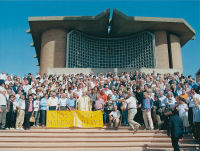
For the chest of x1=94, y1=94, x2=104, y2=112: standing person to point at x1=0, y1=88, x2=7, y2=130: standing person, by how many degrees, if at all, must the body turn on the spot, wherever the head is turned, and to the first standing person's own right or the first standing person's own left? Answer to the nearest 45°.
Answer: approximately 90° to the first standing person's own right

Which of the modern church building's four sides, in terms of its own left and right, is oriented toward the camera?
front

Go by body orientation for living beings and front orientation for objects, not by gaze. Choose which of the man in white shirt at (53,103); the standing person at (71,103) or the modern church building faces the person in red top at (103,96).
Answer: the modern church building

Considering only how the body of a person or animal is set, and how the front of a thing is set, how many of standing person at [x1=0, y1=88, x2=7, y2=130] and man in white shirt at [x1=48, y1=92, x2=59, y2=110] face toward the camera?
2

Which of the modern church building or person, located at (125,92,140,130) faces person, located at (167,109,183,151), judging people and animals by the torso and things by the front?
the modern church building

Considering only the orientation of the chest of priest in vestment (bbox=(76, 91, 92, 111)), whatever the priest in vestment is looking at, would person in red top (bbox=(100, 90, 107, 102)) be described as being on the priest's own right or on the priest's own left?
on the priest's own left

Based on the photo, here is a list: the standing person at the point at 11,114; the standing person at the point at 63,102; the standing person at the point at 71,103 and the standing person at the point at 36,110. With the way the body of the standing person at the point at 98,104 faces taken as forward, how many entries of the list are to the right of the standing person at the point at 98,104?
4

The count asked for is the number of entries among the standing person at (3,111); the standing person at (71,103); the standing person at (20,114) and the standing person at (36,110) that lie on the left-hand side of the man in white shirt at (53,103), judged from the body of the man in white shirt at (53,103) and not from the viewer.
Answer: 1

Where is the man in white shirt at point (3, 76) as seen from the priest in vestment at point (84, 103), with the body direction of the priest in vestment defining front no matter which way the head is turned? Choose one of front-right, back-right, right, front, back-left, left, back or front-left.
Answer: back-right

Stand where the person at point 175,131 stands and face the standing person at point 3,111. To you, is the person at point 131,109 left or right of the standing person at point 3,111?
right

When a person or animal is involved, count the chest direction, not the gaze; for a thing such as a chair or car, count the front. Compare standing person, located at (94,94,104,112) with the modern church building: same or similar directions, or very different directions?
same or similar directions

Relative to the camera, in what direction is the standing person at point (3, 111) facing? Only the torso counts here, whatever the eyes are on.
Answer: toward the camera

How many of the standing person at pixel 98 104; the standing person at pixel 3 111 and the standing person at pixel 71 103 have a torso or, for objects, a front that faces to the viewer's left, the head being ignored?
0

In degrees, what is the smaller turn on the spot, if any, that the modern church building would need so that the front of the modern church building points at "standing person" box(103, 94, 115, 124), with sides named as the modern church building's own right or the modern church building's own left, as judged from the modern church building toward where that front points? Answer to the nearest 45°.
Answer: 0° — it already faces them
